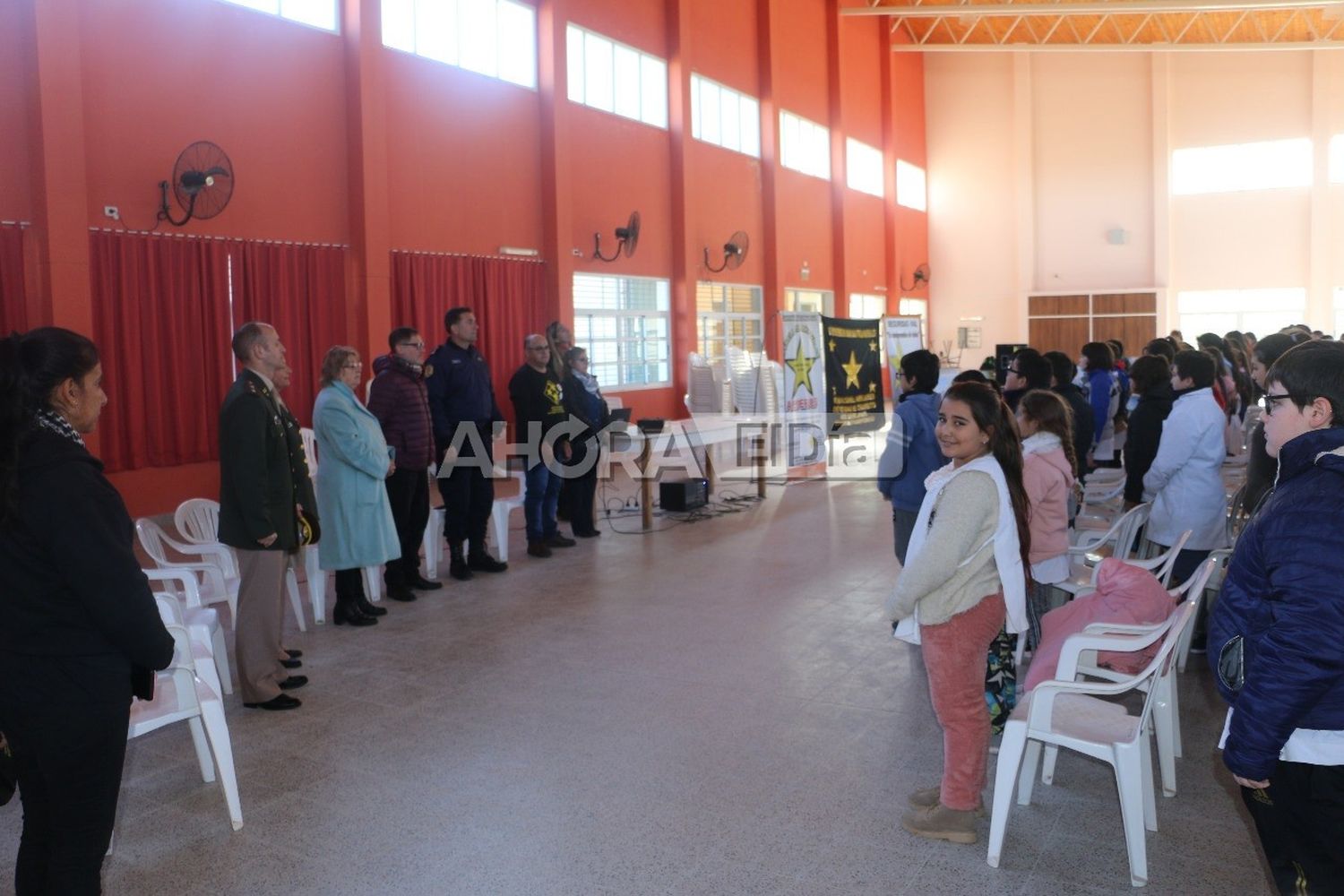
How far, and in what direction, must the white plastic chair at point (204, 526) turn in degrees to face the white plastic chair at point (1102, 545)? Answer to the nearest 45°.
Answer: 0° — it already faces it

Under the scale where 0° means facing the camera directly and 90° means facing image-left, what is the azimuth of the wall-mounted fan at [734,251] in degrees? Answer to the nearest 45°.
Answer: approximately 315°

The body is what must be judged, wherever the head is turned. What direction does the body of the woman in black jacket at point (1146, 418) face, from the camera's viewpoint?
to the viewer's left

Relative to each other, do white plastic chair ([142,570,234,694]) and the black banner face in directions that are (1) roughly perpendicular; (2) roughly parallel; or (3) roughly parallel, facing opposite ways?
roughly perpendicular

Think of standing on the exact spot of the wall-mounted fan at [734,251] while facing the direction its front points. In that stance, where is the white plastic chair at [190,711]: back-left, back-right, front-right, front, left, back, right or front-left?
front-right

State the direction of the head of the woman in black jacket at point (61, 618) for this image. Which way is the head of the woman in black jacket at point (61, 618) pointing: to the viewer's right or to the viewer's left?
to the viewer's right

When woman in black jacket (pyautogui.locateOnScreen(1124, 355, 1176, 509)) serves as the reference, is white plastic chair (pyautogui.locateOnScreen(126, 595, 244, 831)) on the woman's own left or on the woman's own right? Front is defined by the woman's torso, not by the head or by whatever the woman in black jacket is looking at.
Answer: on the woman's own left

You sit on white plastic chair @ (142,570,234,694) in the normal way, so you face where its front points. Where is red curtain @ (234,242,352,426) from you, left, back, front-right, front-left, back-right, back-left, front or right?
back-left

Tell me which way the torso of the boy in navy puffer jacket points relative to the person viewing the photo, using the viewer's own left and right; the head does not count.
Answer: facing to the left of the viewer

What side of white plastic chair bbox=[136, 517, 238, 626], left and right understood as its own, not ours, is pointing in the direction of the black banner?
left

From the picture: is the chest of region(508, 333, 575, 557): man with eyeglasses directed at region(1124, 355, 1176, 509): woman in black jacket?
yes

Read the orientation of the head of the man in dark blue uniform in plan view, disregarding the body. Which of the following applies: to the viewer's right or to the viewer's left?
to the viewer's right
